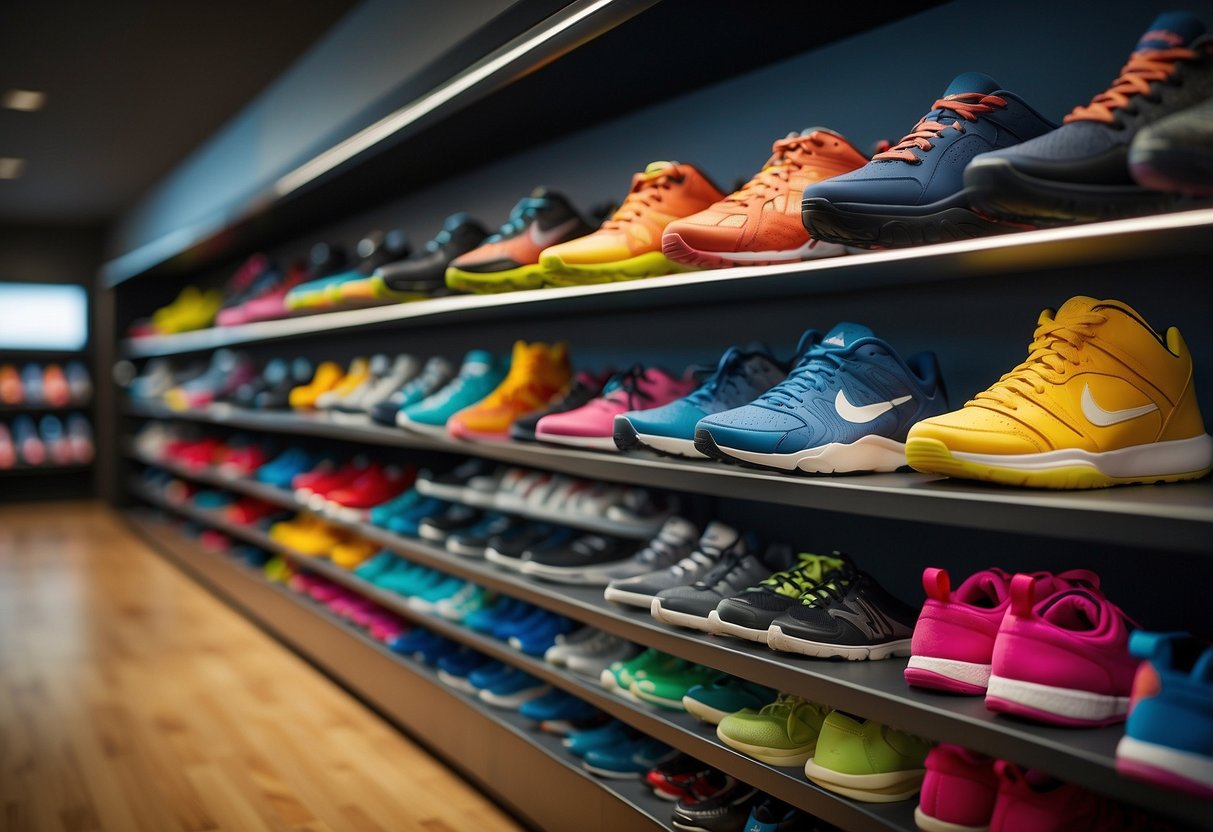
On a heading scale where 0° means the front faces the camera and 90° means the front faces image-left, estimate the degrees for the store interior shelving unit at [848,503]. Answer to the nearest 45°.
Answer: approximately 45°

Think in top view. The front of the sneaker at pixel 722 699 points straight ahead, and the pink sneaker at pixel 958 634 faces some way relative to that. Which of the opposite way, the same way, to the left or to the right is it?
the opposite way

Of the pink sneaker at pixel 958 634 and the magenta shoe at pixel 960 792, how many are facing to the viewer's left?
0

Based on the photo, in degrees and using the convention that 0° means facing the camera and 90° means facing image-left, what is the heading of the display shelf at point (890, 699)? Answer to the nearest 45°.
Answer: approximately 45°

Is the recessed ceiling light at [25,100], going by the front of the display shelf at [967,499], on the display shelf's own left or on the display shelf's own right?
on the display shelf's own right

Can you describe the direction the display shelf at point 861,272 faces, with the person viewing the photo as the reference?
facing the viewer and to the left of the viewer

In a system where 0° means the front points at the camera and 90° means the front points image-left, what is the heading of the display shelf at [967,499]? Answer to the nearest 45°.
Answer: approximately 45°
